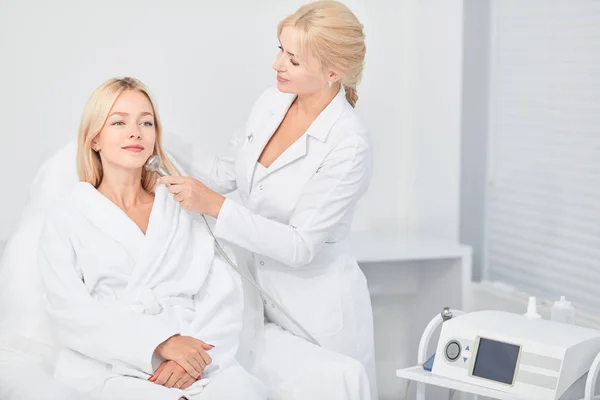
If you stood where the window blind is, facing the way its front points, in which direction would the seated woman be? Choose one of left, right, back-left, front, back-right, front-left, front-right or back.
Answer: front

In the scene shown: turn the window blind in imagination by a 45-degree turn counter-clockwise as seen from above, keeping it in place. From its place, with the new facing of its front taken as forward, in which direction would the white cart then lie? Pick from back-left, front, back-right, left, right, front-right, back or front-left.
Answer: front

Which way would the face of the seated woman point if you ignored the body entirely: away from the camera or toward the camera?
toward the camera

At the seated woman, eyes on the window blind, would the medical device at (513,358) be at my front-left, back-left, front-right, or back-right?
front-right

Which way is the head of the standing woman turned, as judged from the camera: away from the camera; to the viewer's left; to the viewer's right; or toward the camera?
to the viewer's left

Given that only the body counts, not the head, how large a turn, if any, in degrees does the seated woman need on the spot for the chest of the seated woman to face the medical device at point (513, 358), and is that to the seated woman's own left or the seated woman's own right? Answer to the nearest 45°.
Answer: approximately 45° to the seated woman's own left

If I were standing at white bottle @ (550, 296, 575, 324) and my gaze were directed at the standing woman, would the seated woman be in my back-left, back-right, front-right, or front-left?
front-left

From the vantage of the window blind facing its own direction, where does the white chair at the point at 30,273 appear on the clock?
The white chair is roughly at 12 o'clock from the window blind.

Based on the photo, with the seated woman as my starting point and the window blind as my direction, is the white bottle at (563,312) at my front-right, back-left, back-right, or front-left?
front-right

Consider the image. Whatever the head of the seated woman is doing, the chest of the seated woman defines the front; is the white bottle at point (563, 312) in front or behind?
in front

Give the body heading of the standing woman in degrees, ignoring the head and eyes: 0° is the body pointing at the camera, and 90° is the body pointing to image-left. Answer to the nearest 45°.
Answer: approximately 45°

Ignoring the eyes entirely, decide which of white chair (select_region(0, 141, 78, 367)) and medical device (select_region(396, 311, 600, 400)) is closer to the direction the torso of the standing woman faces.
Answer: the white chair

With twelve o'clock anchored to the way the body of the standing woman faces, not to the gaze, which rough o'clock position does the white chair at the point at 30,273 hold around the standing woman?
The white chair is roughly at 1 o'clock from the standing woman.

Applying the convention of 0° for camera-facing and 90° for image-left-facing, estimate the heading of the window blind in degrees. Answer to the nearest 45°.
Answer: approximately 45°

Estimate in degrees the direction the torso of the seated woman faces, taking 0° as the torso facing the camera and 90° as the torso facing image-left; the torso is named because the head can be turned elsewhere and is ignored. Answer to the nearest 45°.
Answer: approximately 315°

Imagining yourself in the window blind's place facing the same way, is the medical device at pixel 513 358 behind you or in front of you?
in front

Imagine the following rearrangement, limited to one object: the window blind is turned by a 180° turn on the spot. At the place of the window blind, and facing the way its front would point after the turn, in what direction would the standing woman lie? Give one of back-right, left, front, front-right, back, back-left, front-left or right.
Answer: back
